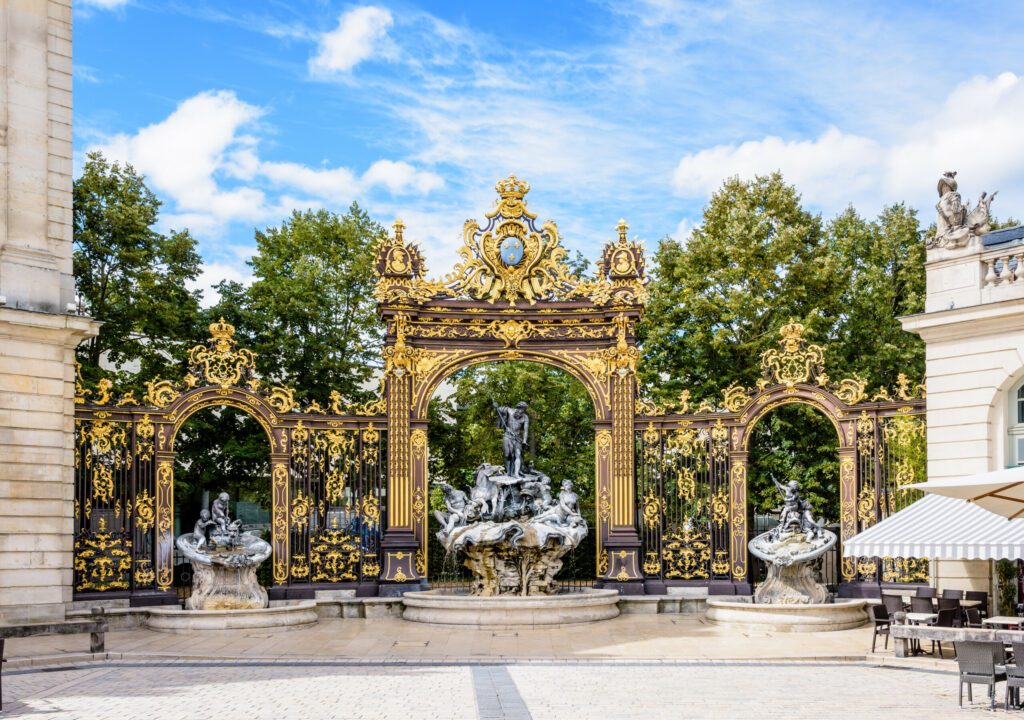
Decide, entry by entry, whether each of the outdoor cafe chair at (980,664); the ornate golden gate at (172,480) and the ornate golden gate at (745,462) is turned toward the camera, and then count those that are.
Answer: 2

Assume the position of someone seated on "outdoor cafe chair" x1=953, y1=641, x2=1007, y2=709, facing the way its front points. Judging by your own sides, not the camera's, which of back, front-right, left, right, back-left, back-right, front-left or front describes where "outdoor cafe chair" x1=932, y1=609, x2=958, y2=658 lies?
front-left

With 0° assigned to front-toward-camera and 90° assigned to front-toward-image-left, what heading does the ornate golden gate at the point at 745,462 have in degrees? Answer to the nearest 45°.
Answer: approximately 0°

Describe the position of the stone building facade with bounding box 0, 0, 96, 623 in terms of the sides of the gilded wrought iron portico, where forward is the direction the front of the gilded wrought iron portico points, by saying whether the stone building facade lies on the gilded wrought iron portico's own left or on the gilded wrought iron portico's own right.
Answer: on the gilded wrought iron portico's own right

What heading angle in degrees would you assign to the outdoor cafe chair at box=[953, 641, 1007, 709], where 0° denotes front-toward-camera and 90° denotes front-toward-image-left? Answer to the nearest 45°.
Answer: approximately 225°

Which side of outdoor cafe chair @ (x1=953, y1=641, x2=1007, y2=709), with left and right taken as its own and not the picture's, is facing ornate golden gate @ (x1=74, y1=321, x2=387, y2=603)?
left

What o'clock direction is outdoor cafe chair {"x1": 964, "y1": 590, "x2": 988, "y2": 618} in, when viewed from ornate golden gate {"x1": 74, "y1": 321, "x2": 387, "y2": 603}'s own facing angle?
The outdoor cafe chair is roughly at 10 o'clock from the ornate golden gate.

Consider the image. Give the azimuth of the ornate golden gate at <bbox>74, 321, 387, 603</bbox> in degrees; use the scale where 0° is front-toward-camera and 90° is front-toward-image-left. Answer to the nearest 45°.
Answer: approximately 0°
